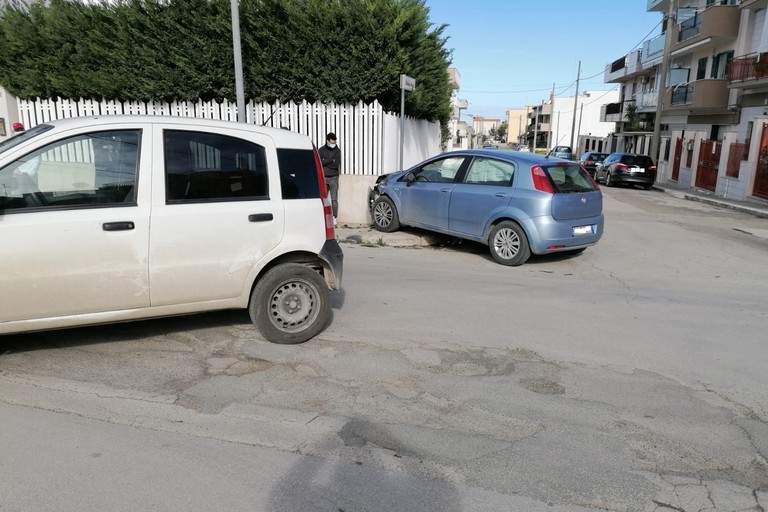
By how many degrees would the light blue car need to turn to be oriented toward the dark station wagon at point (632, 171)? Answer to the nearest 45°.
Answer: approximately 45° to its right

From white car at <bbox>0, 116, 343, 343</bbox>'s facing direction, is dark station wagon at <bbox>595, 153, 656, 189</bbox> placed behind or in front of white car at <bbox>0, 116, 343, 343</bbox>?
behind

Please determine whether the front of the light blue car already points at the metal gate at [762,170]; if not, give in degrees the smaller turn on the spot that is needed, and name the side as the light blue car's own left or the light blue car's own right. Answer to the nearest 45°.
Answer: approximately 90° to the light blue car's own right

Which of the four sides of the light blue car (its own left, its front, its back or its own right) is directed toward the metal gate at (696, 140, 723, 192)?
right

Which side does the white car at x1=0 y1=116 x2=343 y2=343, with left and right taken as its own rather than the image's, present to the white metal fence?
right

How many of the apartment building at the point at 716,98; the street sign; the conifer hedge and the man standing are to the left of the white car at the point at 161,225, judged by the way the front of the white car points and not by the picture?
0

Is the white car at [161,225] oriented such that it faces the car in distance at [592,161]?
no

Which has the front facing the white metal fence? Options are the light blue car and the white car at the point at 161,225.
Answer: the light blue car

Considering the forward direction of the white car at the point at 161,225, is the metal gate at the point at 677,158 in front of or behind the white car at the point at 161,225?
behind

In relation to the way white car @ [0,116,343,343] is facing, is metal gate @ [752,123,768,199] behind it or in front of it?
behind

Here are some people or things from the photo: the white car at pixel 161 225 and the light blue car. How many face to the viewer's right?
0

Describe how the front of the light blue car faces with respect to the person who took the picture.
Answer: facing away from the viewer and to the left of the viewer

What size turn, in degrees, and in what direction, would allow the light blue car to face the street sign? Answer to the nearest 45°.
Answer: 0° — it already faces it

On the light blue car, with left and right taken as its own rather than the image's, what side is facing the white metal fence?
front

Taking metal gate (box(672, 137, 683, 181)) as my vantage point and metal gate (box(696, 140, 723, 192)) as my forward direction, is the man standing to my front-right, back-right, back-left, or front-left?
front-right

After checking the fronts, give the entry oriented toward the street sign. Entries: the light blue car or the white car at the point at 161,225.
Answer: the light blue car

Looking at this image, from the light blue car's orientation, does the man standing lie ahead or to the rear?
ahead

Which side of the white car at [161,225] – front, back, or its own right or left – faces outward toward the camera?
left

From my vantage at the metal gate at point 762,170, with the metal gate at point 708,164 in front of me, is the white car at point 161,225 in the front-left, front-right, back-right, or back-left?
back-left

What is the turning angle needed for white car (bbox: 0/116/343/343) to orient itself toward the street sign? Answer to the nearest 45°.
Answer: approximately 135° to its right
